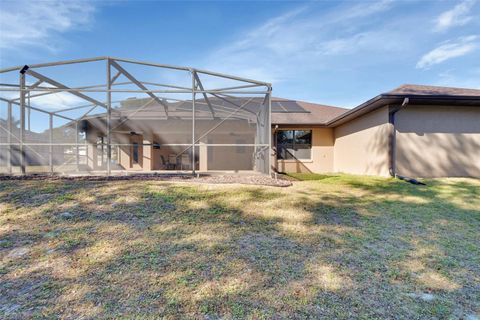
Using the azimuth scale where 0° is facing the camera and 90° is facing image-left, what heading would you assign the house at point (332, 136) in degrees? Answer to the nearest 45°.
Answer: approximately 180°

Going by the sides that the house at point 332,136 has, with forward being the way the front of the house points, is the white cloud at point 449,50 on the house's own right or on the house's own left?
on the house's own right
